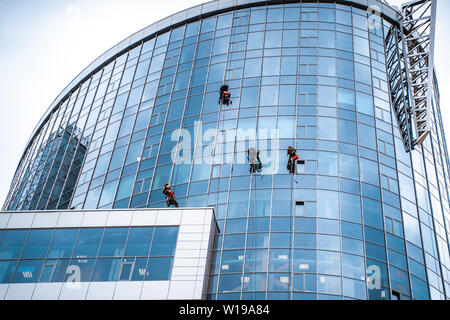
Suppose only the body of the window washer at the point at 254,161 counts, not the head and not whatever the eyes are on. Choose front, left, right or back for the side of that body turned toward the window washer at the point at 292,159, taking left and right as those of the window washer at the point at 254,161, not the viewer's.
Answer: right

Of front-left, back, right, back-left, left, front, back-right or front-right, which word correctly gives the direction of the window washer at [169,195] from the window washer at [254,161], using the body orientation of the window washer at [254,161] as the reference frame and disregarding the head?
left

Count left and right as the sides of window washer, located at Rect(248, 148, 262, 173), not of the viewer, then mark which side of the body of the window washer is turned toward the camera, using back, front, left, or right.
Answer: back
